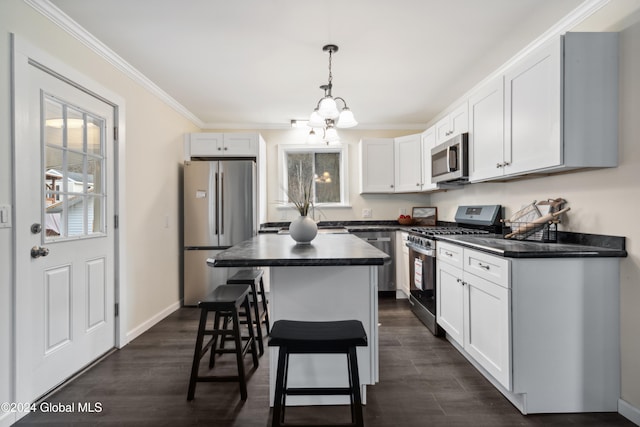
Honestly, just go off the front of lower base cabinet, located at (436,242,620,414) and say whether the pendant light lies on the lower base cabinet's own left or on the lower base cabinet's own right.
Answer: on the lower base cabinet's own right

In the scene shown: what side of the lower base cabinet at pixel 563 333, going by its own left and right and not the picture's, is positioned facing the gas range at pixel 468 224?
right

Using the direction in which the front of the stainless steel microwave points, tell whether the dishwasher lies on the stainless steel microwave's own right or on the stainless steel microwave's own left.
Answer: on the stainless steel microwave's own right

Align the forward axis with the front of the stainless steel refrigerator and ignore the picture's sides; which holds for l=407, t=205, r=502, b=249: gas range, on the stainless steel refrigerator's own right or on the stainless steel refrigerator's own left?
on the stainless steel refrigerator's own left

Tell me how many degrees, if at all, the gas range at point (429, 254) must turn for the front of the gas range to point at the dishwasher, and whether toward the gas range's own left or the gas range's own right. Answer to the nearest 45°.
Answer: approximately 90° to the gas range's own right

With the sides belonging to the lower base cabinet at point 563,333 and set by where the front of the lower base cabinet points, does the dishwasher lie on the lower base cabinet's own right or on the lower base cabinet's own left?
on the lower base cabinet's own right

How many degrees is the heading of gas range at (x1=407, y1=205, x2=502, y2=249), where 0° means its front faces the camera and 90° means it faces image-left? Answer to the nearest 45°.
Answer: approximately 45°

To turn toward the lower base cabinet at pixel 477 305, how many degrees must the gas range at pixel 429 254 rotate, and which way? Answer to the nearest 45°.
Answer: approximately 45° to its left

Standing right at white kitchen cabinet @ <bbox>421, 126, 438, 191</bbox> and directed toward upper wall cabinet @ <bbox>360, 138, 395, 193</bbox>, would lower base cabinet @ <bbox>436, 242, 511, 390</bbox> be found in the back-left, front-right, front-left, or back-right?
back-left

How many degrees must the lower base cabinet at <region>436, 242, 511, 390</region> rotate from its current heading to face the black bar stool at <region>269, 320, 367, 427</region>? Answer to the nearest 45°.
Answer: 0° — it already faces it

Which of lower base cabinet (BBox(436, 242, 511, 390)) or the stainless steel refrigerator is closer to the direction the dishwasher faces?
the lower base cabinet

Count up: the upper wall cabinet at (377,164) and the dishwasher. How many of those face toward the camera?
2

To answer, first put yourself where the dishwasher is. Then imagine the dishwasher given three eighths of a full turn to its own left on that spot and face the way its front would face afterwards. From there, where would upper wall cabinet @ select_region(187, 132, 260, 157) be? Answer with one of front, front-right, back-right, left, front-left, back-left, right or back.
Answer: back-left

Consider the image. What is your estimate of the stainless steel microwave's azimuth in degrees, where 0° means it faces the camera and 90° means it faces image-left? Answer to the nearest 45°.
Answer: approximately 45°
